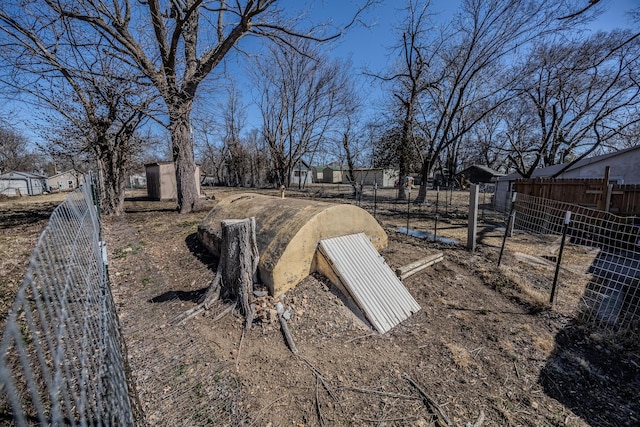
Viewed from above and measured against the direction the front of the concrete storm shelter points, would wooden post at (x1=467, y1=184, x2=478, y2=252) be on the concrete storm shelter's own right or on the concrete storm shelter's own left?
on the concrete storm shelter's own left

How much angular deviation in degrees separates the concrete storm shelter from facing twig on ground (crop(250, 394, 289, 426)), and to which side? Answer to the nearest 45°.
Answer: approximately 45° to its right

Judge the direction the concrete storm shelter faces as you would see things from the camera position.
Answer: facing the viewer and to the right of the viewer

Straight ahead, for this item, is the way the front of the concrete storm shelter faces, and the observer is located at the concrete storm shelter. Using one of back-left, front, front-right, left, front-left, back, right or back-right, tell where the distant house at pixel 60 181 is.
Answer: back

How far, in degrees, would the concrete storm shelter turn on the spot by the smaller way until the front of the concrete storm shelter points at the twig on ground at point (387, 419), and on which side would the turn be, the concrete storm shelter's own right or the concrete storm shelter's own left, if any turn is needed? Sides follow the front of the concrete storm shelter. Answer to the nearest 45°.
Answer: approximately 45° to the concrete storm shelter's own right

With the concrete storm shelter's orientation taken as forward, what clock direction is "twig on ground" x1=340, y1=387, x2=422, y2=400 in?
The twig on ground is roughly at 1 o'clock from the concrete storm shelter.

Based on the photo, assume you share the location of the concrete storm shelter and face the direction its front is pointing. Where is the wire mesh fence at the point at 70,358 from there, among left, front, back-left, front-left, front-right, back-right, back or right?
right

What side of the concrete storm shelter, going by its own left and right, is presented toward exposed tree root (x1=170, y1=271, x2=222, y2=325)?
right

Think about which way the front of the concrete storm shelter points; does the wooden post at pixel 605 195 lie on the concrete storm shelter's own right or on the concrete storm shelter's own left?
on the concrete storm shelter's own left

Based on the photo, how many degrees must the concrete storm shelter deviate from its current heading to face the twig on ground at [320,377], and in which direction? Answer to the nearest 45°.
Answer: approximately 45° to its right

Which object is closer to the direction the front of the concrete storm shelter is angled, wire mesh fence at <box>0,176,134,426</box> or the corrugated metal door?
the corrugated metal door

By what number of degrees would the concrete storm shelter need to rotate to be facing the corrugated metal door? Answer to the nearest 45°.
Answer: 0° — it already faces it

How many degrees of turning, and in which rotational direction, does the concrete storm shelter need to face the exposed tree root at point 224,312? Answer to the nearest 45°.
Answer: approximately 90° to its right

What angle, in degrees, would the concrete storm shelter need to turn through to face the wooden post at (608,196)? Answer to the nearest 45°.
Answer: approximately 45° to its left

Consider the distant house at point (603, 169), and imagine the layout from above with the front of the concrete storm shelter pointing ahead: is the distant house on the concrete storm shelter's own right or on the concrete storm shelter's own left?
on the concrete storm shelter's own left

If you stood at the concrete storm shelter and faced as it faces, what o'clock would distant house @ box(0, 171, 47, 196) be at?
The distant house is roughly at 6 o'clock from the concrete storm shelter.

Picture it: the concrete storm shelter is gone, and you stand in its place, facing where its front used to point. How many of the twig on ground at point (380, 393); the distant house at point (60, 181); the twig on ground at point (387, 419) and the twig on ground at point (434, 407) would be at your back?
1

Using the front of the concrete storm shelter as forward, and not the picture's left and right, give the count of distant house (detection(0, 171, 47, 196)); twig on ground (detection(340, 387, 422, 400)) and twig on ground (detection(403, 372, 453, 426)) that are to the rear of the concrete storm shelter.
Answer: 1
